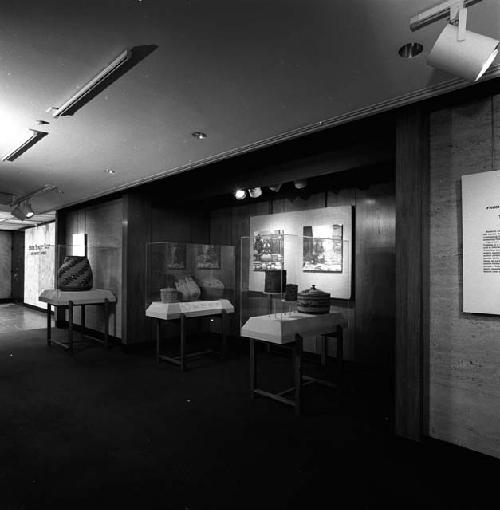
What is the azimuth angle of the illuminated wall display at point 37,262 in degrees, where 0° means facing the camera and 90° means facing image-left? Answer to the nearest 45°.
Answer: approximately 45°

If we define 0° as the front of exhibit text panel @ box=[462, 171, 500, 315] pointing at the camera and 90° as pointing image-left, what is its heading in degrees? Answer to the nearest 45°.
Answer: approximately 45°

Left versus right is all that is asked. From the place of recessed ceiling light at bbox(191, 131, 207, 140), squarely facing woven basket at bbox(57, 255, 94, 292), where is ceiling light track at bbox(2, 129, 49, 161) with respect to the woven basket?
left

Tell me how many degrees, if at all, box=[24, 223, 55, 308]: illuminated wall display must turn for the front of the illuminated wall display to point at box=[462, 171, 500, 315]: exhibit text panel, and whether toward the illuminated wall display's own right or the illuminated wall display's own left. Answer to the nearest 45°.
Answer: approximately 45° to the illuminated wall display's own left

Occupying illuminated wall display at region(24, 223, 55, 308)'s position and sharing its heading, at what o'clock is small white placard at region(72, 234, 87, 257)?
The small white placard is roughly at 10 o'clock from the illuminated wall display.

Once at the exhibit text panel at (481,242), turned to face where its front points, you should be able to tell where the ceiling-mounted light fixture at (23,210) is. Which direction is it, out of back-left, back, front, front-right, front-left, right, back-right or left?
front-right

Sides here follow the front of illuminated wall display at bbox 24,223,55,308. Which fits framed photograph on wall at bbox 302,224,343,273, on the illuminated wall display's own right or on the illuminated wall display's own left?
on the illuminated wall display's own left
